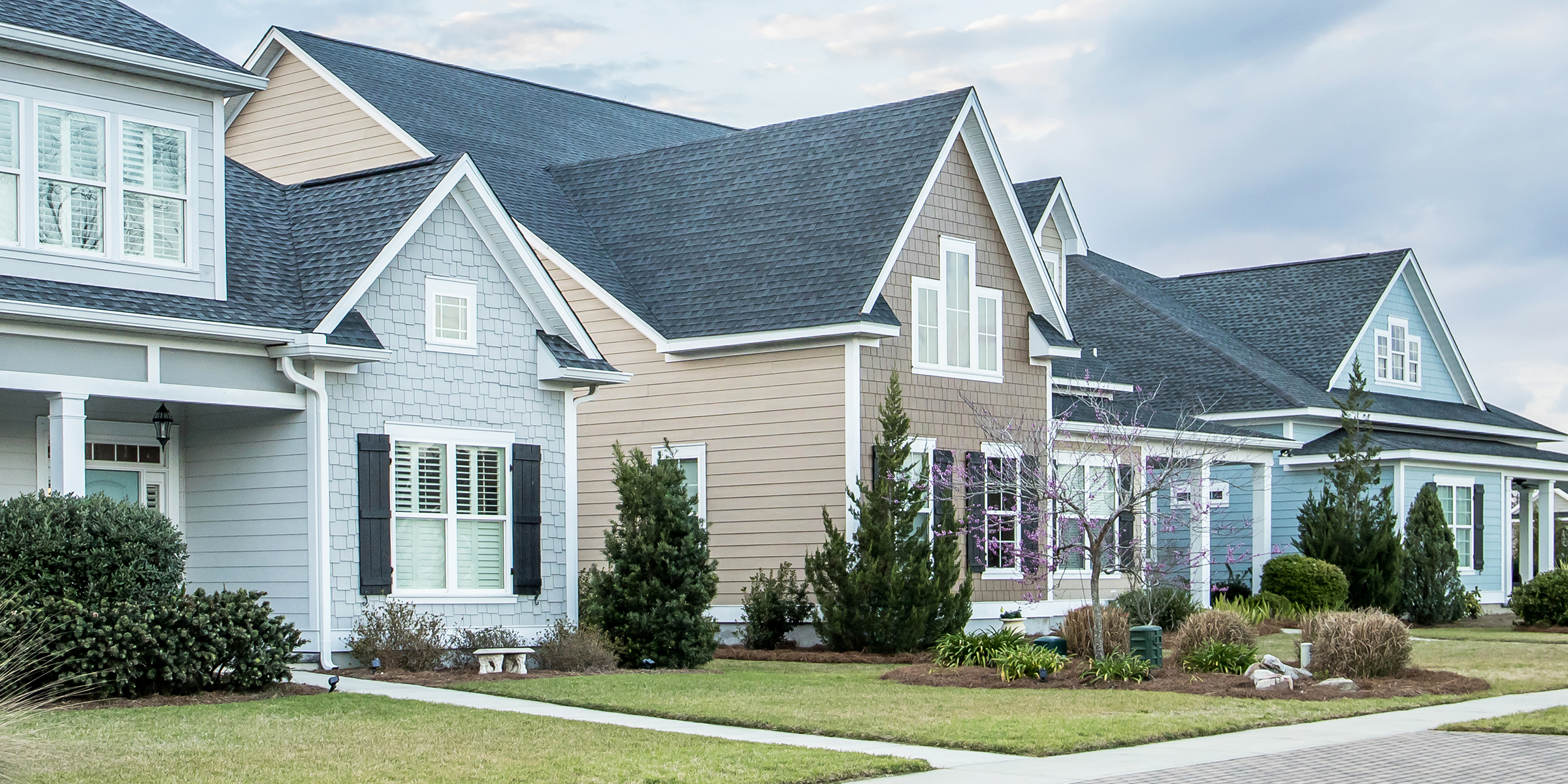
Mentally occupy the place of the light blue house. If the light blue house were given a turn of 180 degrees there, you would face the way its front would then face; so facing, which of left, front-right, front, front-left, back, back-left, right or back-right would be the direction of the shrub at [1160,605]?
back-left

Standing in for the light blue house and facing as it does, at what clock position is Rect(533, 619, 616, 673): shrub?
The shrub is roughly at 2 o'clock from the light blue house.

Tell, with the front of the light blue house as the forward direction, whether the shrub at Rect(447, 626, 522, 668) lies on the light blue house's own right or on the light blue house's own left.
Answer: on the light blue house's own right

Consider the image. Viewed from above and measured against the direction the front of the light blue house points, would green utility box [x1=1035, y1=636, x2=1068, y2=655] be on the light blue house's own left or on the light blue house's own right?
on the light blue house's own right

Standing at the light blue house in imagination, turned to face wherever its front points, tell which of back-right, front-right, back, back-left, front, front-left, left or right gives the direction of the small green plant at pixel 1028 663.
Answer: front-right

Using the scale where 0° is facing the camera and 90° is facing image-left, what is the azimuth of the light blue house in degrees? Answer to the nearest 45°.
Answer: approximately 315°

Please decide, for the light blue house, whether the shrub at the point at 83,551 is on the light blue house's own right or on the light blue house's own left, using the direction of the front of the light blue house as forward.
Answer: on the light blue house's own right

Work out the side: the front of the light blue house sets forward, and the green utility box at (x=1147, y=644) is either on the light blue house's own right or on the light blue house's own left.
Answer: on the light blue house's own right

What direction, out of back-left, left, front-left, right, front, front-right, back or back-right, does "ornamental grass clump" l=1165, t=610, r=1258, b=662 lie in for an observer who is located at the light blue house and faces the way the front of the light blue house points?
front-right

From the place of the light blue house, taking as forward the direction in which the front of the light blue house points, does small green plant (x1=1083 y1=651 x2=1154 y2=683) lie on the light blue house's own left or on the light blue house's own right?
on the light blue house's own right

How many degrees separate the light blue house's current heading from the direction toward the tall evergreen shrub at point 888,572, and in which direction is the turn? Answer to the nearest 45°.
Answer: approximately 45° to its right
